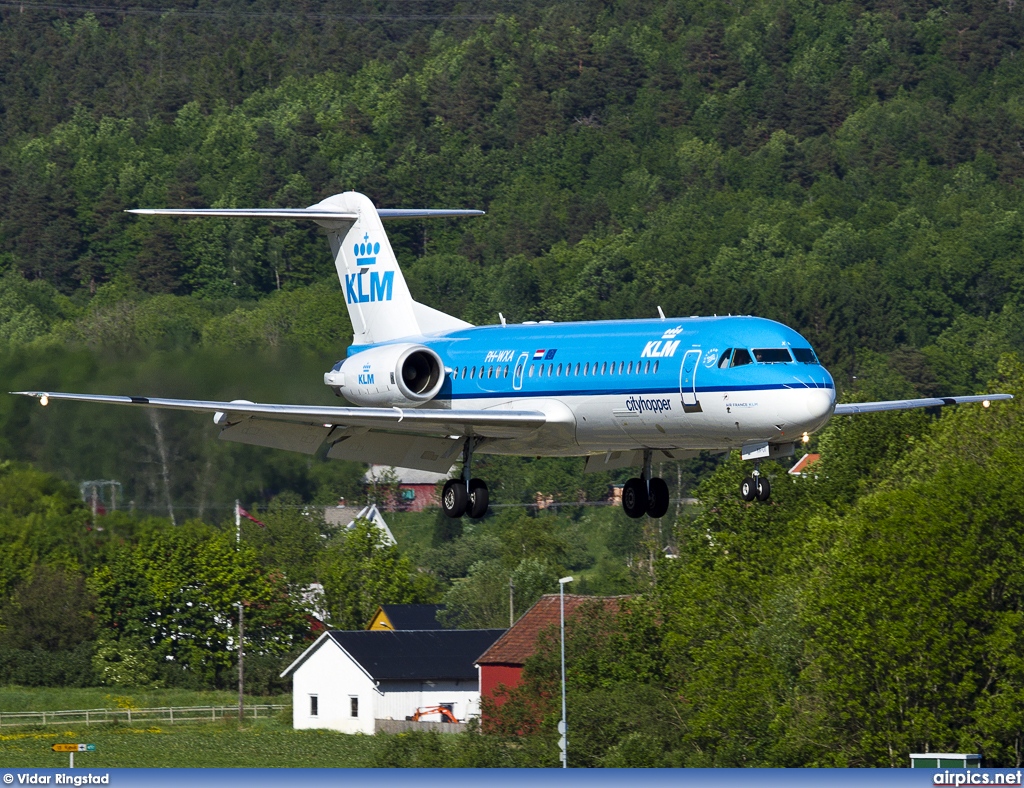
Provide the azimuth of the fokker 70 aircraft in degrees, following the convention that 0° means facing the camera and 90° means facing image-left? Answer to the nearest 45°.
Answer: approximately 315°
